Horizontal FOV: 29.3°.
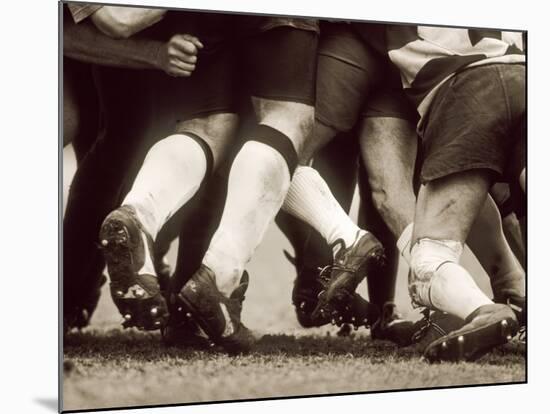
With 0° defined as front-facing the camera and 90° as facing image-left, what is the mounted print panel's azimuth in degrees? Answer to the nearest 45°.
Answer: approximately 315°
